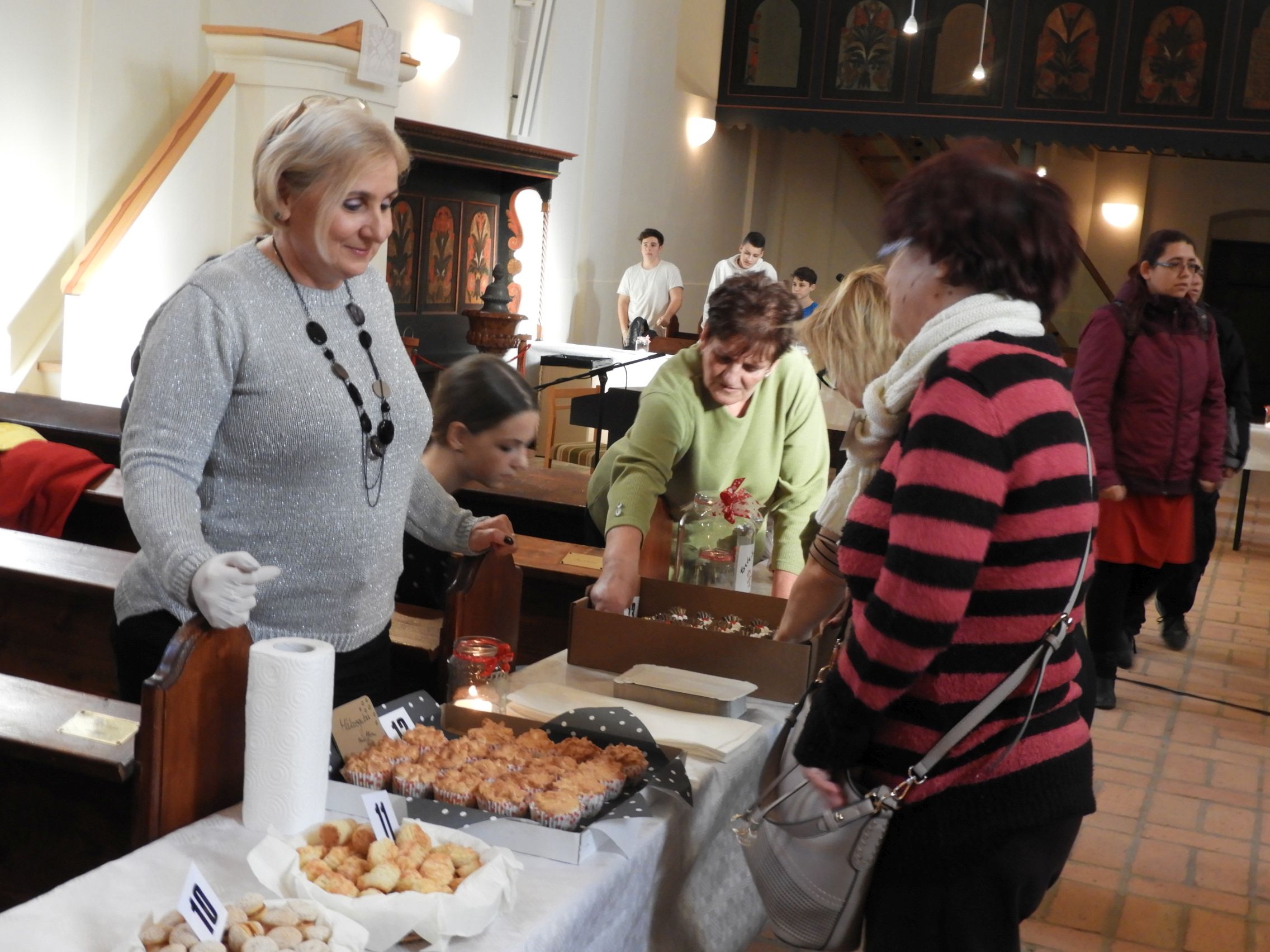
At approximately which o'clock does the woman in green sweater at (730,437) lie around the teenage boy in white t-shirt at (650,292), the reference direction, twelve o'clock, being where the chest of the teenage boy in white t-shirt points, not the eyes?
The woman in green sweater is roughly at 12 o'clock from the teenage boy in white t-shirt.

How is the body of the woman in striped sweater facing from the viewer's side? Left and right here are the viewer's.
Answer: facing to the left of the viewer

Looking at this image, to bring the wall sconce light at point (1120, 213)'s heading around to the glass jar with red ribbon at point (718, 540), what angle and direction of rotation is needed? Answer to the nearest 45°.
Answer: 0° — it already faces it

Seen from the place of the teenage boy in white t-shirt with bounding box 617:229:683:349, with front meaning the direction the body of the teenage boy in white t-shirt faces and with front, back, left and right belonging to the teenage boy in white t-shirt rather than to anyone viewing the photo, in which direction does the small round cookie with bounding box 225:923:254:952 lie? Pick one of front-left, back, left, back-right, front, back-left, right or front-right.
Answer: front

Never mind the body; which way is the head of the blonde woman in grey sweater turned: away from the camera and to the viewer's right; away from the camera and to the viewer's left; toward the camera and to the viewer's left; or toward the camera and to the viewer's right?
toward the camera and to the viewer's right

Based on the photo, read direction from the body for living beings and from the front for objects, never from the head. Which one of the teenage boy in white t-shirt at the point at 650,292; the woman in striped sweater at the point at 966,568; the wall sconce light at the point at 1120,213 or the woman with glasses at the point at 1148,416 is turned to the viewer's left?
the woman in striped sweater

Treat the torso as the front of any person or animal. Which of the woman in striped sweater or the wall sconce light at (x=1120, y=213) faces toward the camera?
the wall sconce light

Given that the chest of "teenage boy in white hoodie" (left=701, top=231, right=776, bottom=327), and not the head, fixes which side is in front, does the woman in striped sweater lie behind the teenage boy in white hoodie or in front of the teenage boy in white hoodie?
in front

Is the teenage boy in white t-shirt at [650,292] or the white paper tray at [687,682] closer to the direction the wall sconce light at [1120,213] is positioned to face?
the white paper tray

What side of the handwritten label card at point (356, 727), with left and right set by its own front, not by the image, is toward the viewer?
front

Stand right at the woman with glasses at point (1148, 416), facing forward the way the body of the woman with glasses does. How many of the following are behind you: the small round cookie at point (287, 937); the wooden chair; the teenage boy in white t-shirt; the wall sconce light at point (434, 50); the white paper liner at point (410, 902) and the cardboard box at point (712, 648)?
3

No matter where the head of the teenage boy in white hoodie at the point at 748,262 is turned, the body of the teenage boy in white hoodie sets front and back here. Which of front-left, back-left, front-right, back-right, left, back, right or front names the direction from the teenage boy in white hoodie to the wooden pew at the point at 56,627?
front

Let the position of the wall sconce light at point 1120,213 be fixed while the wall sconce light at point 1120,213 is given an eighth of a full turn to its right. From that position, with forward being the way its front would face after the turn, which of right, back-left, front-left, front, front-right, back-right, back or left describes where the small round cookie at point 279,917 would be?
front-left

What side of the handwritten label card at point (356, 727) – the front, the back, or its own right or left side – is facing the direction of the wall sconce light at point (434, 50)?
back

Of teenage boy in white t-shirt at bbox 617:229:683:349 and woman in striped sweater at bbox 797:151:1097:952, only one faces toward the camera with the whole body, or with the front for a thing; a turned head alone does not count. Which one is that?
the teenage boy in white t-shirt

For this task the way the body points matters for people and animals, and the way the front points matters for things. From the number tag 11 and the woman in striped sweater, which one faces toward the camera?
the number tag 11
